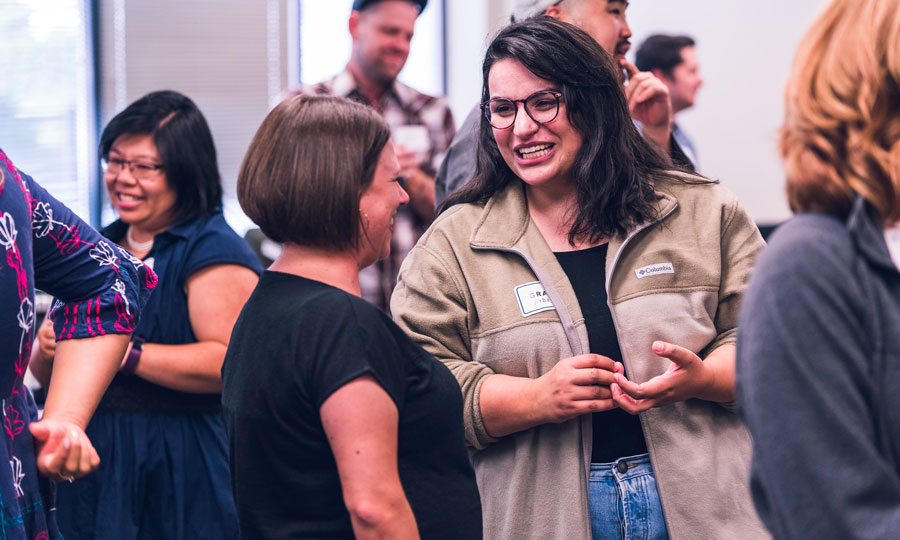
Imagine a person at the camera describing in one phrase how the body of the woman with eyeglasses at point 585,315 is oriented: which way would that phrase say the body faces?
toward the camera

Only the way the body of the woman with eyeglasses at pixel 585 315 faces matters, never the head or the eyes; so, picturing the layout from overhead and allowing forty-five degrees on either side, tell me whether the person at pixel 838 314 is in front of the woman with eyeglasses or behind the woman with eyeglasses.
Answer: in front

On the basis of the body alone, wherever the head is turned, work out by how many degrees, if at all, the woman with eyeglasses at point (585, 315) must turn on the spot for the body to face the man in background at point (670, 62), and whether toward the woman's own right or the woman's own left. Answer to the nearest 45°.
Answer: approximately 180°

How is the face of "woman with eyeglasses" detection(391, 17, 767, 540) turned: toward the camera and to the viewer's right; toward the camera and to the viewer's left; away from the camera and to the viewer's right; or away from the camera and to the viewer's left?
toward the camera and to the viewer's left

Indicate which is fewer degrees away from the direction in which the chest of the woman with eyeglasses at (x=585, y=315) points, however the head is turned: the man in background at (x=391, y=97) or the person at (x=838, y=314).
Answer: the person

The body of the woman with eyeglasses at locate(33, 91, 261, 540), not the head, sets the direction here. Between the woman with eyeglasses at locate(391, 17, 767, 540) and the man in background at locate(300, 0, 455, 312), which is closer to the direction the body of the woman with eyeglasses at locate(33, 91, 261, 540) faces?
the woman with eyeglasses
